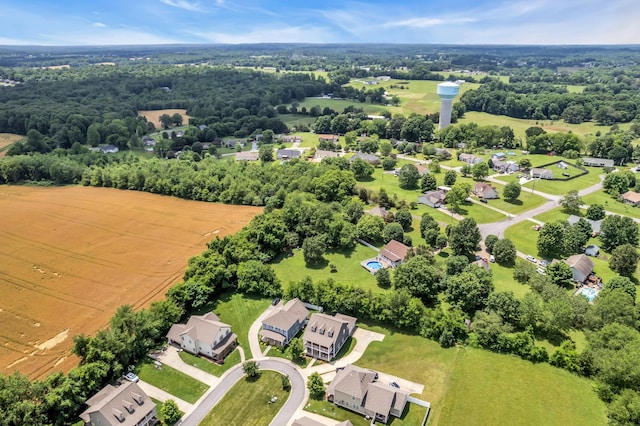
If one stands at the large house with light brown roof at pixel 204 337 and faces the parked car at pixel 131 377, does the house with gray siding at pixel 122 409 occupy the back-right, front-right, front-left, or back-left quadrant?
front-left

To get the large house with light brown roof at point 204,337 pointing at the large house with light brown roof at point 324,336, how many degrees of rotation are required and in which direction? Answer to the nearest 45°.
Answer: approximately 45° to its left

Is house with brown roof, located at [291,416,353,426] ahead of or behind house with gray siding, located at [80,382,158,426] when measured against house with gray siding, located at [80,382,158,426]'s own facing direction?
ahead

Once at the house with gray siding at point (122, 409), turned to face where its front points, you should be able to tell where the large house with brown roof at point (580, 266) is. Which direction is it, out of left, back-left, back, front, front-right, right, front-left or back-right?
front-left

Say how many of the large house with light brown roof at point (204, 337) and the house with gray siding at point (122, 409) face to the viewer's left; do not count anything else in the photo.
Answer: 0

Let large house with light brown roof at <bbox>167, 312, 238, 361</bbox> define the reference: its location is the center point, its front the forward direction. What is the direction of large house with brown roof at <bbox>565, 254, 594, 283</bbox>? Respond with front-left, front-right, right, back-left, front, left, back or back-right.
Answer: front-left

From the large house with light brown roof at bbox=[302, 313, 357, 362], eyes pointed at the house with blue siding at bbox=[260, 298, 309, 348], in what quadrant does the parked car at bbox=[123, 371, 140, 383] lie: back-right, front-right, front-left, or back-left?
front-left

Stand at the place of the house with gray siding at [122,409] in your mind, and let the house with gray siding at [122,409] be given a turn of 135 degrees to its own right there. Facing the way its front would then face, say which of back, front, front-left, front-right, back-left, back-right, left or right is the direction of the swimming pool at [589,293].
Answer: back

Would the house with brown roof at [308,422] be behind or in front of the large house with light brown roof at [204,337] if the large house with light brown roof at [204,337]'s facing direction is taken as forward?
in front

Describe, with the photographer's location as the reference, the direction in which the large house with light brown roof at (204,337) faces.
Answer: facing the viewer and to the right of the viewer

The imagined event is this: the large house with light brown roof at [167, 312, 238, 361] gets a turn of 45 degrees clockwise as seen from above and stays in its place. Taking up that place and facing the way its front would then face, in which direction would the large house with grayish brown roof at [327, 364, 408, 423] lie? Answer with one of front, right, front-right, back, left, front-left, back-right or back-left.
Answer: front-left

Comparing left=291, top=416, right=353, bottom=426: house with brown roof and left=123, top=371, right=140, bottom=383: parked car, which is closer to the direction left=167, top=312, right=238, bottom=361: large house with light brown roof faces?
the house with brown roof
